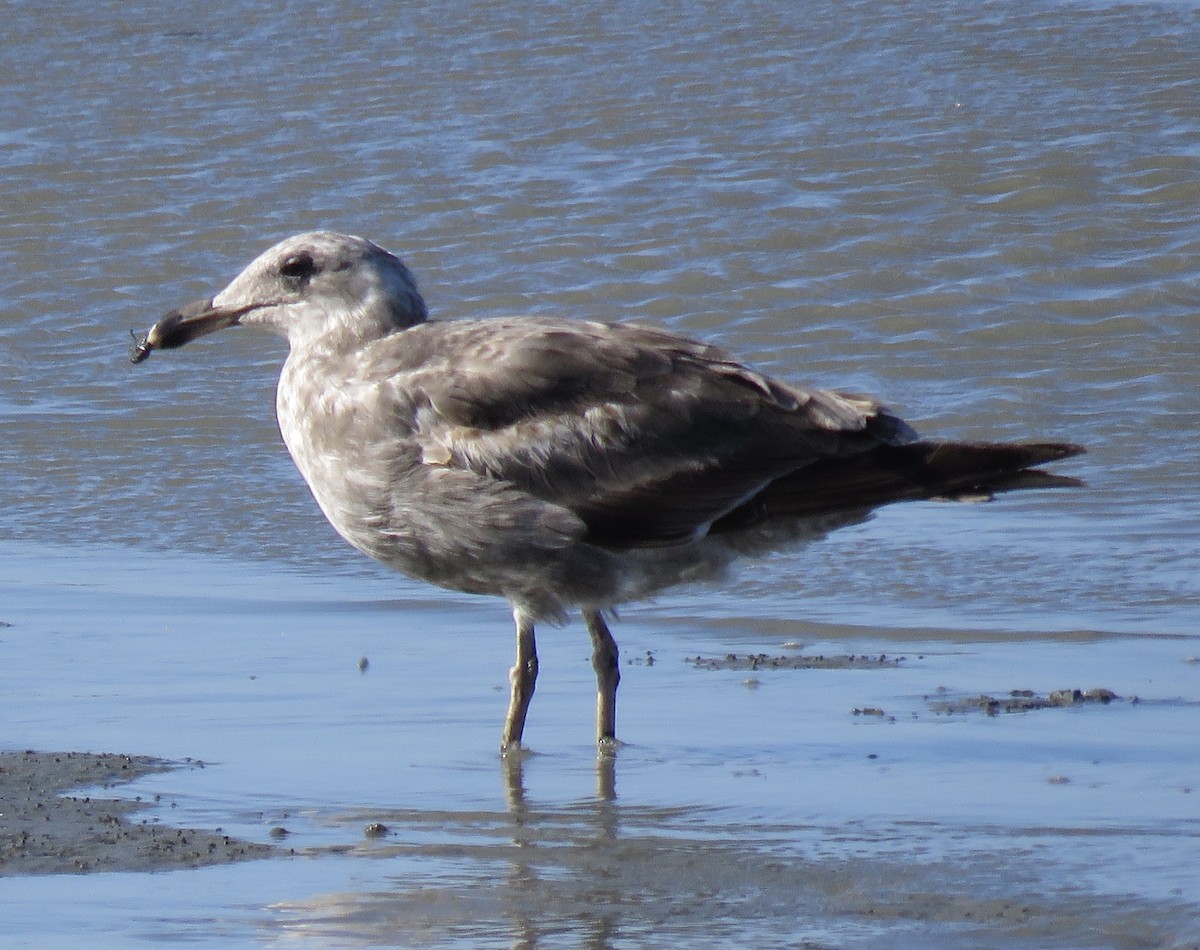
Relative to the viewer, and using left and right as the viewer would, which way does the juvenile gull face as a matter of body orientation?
facing to the left of the viewer
